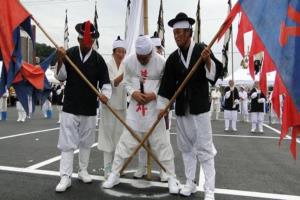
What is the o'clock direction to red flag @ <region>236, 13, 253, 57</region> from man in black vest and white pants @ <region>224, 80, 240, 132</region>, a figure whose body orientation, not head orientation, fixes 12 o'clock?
The red flag is roughly at 12 o'clock from the man in black vest and white pants.

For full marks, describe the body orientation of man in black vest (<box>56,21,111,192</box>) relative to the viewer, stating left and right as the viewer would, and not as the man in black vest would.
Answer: facing the viewer

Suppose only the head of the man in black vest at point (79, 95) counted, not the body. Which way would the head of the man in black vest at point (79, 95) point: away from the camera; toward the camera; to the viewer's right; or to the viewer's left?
toward the camera

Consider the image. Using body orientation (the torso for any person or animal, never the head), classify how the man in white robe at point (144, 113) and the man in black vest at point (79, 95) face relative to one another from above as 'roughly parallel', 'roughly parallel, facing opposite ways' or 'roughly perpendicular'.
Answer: roughly parallel

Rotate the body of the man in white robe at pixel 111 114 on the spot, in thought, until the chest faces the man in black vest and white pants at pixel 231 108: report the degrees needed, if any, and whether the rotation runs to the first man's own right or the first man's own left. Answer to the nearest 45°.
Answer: approximately 90° to the first man's own left

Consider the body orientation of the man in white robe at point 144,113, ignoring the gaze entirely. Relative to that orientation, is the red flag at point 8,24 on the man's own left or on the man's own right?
on the man's own right

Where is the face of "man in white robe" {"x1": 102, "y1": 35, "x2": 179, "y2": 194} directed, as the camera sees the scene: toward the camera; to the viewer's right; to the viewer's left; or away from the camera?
toward the camera

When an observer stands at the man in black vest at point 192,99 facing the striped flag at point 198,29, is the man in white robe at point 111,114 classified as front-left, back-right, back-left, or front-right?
front-left

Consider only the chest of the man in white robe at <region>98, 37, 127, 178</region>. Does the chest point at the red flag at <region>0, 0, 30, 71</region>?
no

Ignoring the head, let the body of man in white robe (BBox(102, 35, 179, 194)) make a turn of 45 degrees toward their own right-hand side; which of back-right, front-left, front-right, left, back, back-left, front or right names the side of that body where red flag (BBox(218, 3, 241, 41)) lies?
left

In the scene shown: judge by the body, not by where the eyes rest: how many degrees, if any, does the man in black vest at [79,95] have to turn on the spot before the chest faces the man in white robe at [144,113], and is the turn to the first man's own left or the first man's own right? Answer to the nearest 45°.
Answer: approximately 90° to the first man's own left

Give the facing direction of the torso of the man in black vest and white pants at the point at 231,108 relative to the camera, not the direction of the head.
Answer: toward the camera

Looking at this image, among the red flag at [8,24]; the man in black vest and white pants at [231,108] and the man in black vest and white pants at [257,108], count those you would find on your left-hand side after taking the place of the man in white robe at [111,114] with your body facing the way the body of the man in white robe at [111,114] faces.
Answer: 2

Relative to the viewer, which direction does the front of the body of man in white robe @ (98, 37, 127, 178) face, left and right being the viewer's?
facing the viewer and to the right of the viewer

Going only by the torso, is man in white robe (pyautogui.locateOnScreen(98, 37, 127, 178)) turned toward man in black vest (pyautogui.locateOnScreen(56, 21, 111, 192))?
no
